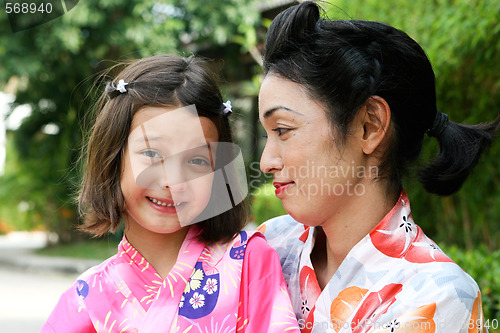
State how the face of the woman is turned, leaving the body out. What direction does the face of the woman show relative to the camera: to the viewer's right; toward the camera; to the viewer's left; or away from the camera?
to the viewer's left

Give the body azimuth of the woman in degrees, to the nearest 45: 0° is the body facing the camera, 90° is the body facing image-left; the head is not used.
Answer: approximately 45°

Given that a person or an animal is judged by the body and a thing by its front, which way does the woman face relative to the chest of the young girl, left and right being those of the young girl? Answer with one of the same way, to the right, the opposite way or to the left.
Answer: to the right

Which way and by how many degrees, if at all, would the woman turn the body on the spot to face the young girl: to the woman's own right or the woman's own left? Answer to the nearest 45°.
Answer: approximately 45° to the woman's own right

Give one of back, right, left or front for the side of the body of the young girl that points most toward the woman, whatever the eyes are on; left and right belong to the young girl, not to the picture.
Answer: left

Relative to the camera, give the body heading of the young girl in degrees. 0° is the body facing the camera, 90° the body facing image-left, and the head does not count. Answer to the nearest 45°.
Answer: approximately 0°
